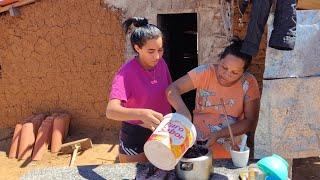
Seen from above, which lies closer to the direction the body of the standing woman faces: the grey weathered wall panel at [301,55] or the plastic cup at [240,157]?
the plastic cup

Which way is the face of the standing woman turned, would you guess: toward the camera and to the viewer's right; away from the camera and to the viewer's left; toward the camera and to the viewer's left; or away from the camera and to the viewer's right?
toward the camera and to the viewer's right

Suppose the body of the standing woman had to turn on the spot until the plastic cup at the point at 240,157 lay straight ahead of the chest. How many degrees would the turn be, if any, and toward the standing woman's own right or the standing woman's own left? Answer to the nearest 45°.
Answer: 0° — they already face it

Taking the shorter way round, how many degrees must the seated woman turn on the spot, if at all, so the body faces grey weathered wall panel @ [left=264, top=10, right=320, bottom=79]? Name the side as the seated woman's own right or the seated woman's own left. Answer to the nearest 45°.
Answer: approximately 90° to the seated woman's own left

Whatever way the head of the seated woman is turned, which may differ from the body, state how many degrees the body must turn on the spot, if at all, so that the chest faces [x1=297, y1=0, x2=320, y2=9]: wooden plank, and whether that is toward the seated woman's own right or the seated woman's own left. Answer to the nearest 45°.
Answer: approximately 90° to the seated woman's own left

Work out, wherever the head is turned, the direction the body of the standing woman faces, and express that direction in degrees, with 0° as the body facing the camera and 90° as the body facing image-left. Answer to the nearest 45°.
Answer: approximately 315°

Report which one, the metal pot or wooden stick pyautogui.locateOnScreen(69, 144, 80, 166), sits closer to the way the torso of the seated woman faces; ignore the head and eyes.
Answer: the metal pot

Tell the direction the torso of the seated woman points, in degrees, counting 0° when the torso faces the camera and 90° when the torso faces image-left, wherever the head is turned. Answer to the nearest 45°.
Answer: approximately 0°

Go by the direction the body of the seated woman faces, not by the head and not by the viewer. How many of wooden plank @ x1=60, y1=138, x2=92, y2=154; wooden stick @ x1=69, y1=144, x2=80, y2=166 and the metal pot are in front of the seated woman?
1
